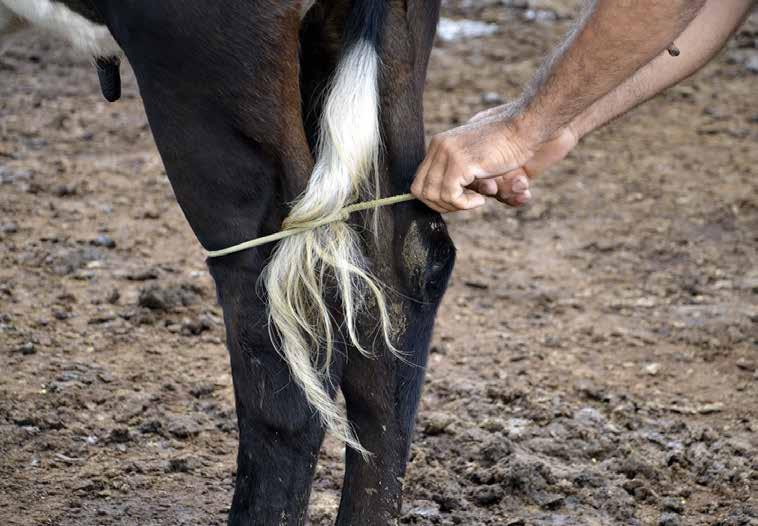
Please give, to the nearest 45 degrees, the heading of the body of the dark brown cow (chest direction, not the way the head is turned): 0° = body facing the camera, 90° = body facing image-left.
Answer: approximately 135°
